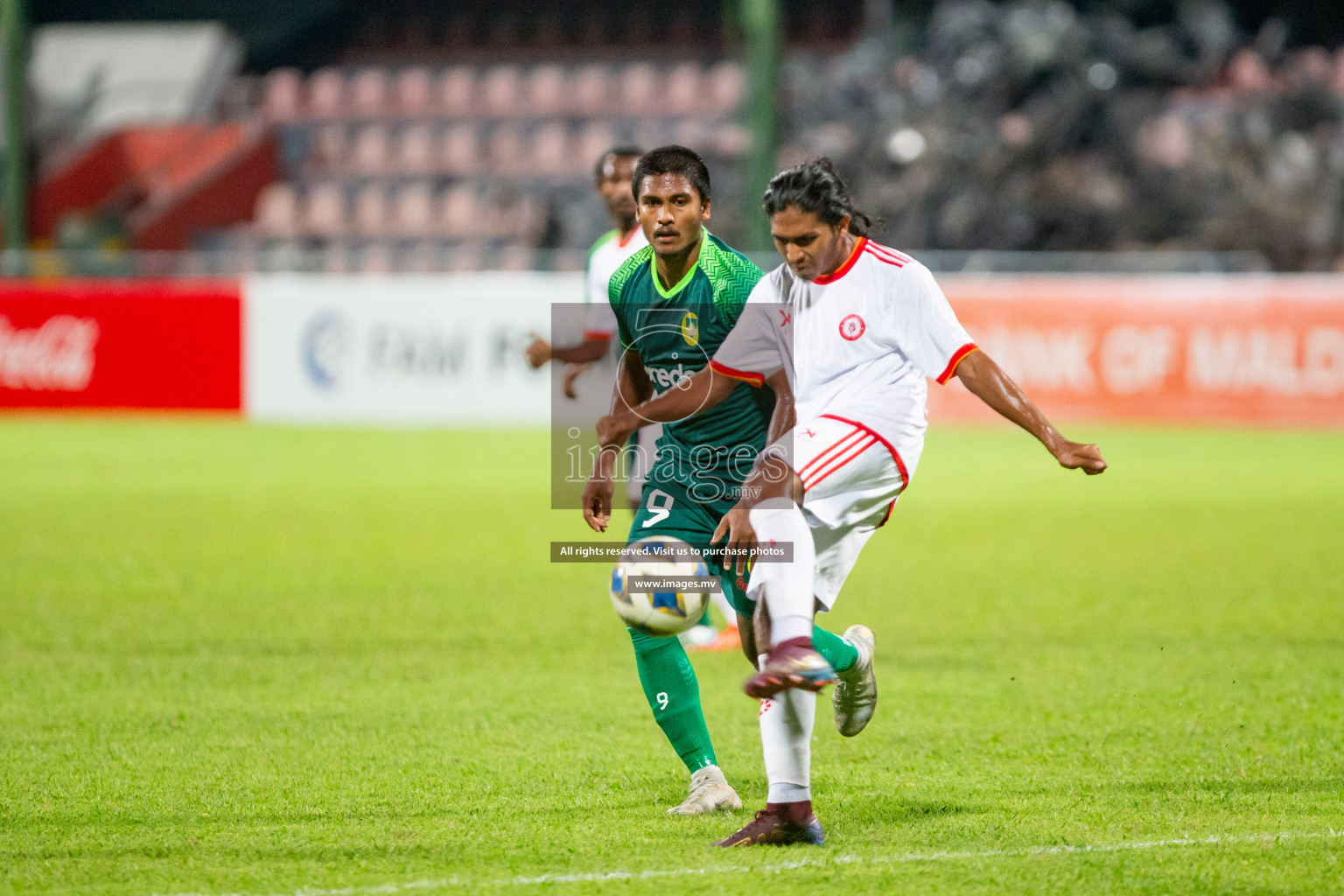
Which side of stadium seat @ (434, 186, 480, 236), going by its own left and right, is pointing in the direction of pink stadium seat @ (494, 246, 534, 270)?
front

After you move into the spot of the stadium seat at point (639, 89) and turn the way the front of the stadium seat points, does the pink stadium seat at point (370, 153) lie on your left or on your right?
on your right

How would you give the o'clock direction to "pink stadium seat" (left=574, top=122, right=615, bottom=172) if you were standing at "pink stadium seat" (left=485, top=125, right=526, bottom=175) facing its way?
"pink stadium seat" (left=574, top=122, right=615, bottom=172) is roughly at 10 o'clock from "pink stadium seat" (left=485, top=125, right=526, bottom=175).

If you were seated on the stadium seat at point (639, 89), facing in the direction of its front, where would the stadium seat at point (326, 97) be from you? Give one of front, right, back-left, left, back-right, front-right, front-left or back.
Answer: right

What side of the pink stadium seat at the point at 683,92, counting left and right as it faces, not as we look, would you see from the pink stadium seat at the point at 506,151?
right

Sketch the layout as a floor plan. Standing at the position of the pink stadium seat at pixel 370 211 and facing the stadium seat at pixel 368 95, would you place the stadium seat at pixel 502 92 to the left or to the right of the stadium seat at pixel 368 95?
right

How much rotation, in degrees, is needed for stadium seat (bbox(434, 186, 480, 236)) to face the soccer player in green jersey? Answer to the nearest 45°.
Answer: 0° — it already faces them

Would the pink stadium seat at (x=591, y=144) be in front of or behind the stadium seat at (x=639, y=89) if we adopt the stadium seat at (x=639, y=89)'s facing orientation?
in front

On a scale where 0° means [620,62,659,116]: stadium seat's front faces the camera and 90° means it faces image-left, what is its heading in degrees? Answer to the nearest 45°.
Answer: approximately 0°
